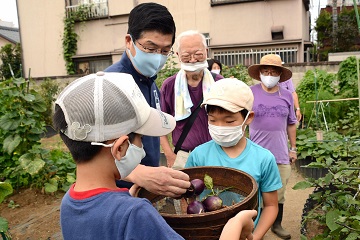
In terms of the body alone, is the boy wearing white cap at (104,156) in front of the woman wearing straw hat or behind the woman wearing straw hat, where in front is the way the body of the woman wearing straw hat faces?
in front

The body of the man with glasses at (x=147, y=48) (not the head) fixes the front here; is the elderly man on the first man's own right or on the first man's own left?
on the first man's own left

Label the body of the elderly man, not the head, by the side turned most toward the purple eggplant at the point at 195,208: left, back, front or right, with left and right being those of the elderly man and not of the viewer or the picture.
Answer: front

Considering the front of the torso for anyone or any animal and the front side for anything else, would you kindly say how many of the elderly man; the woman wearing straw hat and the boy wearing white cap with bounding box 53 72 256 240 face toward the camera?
2

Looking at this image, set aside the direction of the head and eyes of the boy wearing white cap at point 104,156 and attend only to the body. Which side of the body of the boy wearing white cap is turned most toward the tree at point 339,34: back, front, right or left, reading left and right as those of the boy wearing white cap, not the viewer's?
front

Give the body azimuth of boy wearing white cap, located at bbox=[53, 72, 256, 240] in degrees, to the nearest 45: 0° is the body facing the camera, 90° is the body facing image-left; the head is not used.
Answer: approximately 225°

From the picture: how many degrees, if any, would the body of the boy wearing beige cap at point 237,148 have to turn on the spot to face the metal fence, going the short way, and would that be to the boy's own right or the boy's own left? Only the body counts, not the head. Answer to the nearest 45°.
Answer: approximately 135° to the boy's own right

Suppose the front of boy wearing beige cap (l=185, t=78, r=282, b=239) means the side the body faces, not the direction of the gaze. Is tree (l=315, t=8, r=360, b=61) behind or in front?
behind

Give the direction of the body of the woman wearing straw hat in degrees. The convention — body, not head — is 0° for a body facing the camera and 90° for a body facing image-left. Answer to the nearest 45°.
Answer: approximately 0°

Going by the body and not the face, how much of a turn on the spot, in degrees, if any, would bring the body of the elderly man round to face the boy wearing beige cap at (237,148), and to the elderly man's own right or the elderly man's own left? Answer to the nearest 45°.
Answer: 0° — they already face them
